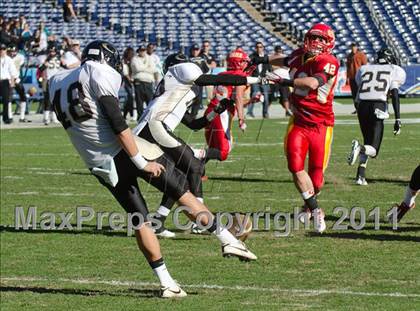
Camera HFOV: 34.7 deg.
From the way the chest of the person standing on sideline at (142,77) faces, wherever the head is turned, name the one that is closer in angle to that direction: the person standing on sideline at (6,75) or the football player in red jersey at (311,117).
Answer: the football player in red jersey

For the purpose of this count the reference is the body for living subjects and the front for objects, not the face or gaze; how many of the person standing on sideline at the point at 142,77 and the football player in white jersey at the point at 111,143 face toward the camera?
1

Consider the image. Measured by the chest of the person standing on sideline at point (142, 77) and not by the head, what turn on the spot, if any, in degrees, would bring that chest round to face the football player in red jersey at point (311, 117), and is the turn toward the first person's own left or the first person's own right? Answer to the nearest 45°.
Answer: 0° — they already face them

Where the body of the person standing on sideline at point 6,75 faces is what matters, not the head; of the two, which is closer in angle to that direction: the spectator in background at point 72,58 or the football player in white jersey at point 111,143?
the football player in white jersey

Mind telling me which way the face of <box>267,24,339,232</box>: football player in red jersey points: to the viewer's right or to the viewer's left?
to the viewer's left

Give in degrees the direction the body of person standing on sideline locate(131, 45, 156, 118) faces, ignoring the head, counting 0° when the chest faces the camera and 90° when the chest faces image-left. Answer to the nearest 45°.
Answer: approximately 0°

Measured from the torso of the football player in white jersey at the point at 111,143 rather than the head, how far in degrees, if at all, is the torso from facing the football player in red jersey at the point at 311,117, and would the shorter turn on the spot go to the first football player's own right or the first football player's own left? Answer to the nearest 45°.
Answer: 0° — they already face them
